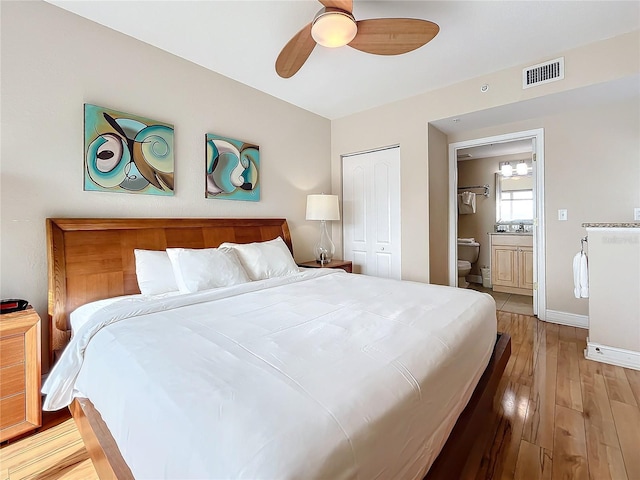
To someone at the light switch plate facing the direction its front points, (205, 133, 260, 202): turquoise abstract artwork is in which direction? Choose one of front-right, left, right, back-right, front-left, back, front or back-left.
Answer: front-right

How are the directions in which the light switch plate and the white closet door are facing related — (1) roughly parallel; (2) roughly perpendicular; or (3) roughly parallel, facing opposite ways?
roughly parallel

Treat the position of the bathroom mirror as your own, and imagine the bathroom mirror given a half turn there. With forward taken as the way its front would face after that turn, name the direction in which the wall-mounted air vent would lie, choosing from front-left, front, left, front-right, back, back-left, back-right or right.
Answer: back

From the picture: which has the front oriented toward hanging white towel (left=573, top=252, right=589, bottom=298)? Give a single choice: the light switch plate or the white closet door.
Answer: the light switch plate

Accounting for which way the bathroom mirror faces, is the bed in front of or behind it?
in front

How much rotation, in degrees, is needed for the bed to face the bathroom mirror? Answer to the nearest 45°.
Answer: approximately 90° to its left

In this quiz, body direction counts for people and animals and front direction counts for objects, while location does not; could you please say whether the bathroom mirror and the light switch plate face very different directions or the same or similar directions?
same or similar directions

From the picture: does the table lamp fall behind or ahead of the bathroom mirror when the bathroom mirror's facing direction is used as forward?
ahead

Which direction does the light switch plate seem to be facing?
toward the camera

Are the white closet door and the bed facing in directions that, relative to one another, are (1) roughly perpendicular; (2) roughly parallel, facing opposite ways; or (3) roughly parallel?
roughly perpendicular

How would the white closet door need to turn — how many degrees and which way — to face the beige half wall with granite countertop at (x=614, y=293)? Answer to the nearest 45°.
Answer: approximately 90° to its left

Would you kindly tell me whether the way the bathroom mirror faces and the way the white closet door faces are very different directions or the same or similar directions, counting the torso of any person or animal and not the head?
same or similar directions

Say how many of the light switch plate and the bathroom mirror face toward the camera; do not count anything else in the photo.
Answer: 2

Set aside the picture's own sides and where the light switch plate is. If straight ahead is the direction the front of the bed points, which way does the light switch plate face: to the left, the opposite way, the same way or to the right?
to the right

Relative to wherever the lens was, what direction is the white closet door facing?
facing the viewer and to the left of the viewer

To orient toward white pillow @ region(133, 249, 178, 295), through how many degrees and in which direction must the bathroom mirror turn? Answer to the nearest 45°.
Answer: approximately 45° to its right
